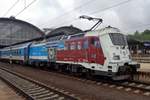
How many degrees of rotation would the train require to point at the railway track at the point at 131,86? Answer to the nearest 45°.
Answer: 0° — it already faces it

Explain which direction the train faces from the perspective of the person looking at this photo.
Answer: facing the viewer and to the right of the viewer
